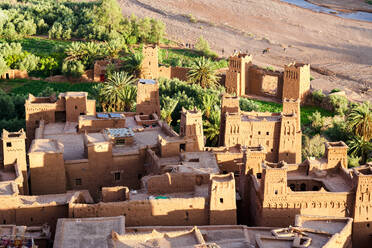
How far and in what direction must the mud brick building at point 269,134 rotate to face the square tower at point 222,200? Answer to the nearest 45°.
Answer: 0° — it already faces it

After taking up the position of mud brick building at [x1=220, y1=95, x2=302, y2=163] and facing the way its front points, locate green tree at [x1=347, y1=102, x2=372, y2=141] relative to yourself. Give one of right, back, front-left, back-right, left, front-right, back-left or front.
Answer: back-left

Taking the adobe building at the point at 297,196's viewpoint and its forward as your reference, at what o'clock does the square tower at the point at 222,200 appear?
The square tower is roughly at 2 o'clock from the adobe building.

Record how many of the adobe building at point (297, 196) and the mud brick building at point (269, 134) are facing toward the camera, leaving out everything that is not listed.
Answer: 2

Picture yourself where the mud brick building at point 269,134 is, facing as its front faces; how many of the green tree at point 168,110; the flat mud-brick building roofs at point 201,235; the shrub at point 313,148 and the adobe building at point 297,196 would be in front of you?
2

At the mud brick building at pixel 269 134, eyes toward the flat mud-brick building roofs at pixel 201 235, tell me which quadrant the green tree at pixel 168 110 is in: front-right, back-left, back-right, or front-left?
back-right

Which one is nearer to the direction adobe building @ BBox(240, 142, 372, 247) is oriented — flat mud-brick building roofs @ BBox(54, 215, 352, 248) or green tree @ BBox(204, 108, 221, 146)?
the flat mud-brick building roofs

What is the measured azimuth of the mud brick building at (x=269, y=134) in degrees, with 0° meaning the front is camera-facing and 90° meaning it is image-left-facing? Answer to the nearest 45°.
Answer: approximately 0°
